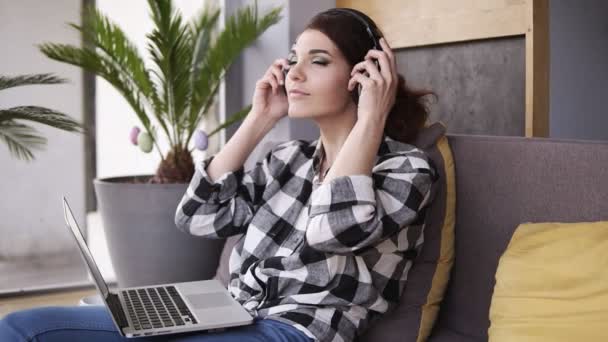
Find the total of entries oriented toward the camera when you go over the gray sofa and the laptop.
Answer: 1

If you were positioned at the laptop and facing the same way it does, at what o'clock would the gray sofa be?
The gray sofa is roughly at 12 o'clock from the laptop.

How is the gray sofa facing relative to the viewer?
toward the camera

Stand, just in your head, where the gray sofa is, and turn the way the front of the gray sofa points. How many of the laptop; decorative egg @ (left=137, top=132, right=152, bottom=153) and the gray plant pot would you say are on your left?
0

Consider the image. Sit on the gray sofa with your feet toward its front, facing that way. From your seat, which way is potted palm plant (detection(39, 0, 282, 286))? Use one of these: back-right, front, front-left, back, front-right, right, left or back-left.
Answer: back-right

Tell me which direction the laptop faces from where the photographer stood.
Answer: facing to the right of the viewer

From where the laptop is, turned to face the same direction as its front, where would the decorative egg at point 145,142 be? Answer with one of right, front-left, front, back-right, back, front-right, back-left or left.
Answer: left

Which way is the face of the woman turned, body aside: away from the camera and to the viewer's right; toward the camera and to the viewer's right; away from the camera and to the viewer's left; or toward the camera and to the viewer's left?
toward the camera and to the viewer's left
